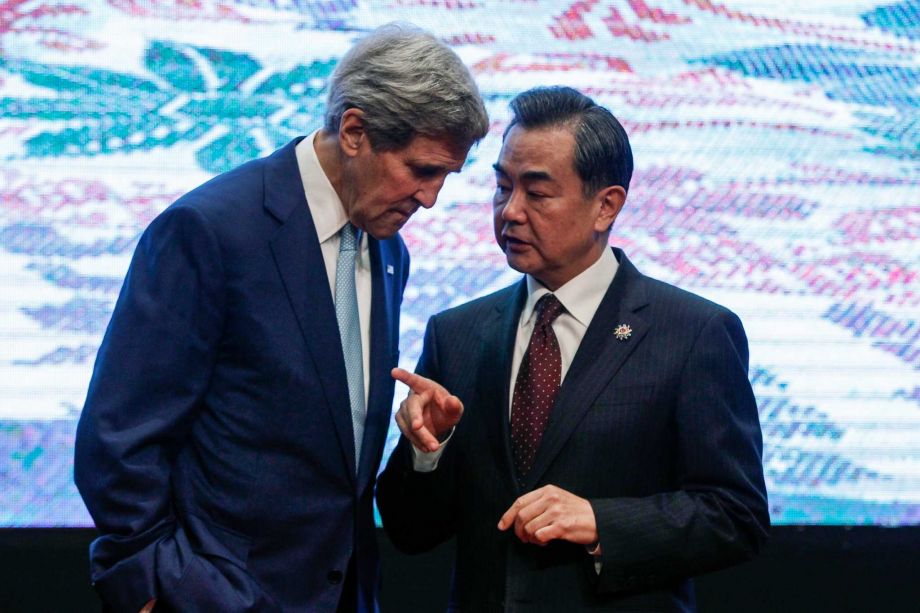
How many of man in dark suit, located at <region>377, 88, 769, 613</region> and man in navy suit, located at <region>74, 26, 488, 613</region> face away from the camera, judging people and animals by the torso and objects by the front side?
0

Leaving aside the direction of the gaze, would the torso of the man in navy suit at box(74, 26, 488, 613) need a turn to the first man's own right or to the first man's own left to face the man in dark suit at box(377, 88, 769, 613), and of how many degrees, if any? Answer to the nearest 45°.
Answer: approximately 45° to the first man's own left

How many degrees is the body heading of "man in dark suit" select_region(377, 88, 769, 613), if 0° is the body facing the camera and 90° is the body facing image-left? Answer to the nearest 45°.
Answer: approximately 45°

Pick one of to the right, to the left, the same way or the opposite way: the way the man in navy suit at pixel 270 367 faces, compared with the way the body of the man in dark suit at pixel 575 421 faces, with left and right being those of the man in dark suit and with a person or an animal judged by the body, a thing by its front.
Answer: to the left

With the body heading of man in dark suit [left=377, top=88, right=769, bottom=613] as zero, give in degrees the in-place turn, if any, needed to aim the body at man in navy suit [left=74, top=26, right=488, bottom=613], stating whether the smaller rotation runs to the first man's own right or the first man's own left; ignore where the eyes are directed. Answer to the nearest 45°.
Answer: approximately 45° to the first man's own right

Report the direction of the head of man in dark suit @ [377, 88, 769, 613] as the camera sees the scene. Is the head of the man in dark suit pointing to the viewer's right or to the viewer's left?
to the viewer's left
